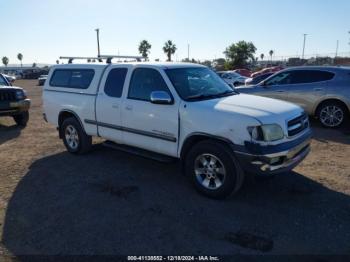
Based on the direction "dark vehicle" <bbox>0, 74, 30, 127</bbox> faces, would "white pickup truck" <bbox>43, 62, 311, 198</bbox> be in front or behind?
in front

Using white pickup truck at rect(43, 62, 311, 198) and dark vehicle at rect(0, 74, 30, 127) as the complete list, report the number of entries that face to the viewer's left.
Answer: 0

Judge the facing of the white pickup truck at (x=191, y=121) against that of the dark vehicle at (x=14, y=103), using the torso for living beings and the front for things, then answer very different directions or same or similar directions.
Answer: same or similar directions

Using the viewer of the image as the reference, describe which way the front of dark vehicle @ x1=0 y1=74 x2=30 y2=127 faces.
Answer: facing the viewer and to the right of the viewer

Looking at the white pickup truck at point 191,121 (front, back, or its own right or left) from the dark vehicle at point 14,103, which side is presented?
back

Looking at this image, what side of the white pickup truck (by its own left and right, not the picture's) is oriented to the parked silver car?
left

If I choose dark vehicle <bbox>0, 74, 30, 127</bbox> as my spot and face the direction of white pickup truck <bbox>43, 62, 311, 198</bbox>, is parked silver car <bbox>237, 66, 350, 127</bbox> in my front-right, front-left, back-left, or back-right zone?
front-left
